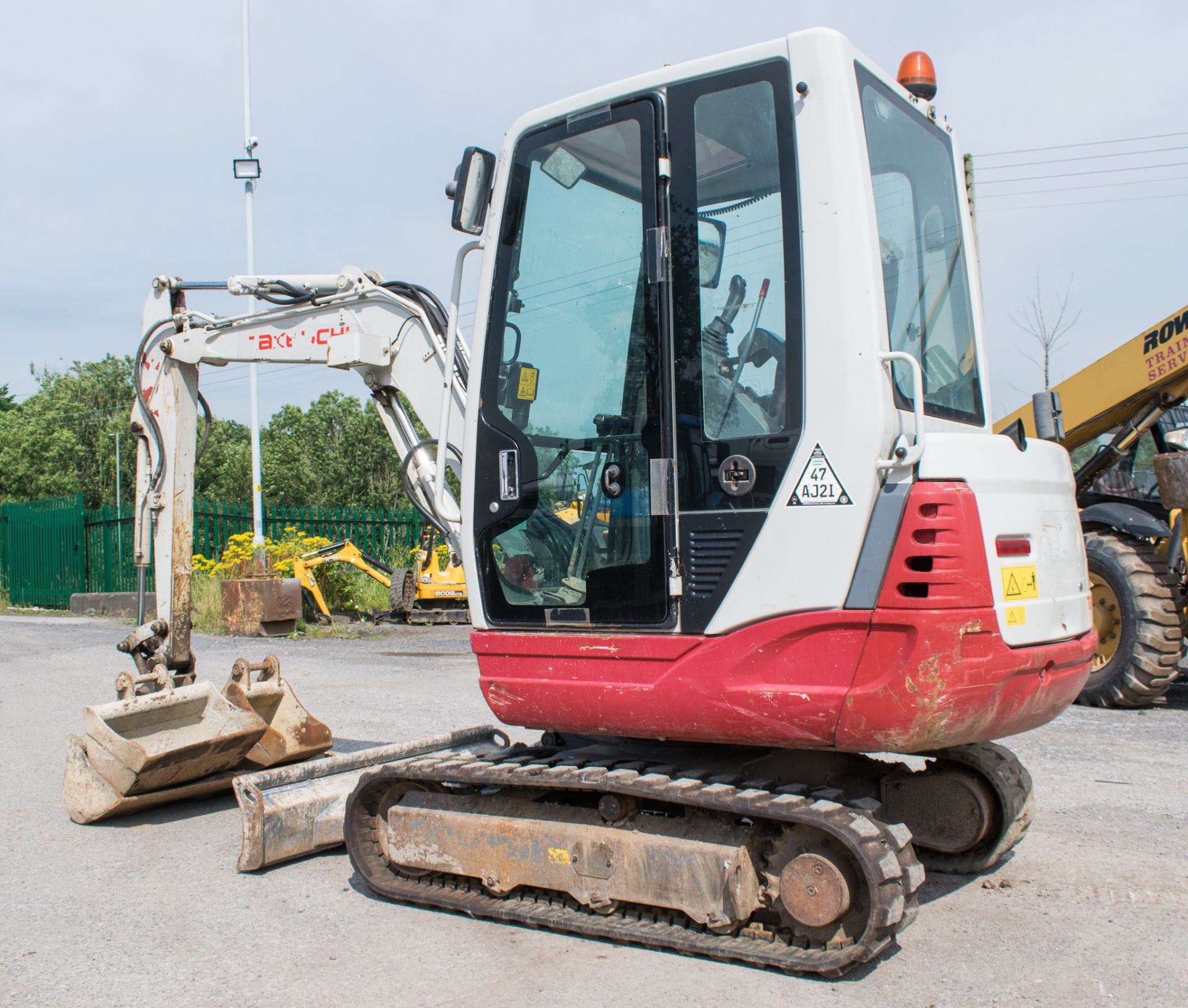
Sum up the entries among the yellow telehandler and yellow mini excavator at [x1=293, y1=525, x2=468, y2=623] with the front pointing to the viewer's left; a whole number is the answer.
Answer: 1

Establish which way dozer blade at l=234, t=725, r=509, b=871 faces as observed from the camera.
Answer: facing away from the viewer and to the left of the viewer

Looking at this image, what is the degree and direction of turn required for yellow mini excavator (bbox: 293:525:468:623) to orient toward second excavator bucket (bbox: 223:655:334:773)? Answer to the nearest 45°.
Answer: approximately 90° to its left

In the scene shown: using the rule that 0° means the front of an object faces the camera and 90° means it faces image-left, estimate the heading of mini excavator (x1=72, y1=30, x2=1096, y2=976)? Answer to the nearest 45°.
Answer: approximately 135°

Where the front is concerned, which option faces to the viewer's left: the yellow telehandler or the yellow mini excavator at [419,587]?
the yellow mini excavator

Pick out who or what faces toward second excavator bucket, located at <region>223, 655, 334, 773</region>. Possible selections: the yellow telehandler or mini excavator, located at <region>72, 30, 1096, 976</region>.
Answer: the mini excavator

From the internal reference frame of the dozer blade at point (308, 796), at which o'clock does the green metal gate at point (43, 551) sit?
The green metal gate is roughly at 1 o'clock from the dozer blade.

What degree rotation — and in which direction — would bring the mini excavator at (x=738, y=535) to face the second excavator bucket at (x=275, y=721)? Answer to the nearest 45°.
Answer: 0° — it already faces it

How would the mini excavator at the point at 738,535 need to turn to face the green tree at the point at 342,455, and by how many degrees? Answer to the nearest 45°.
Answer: approximately 45° to its right
